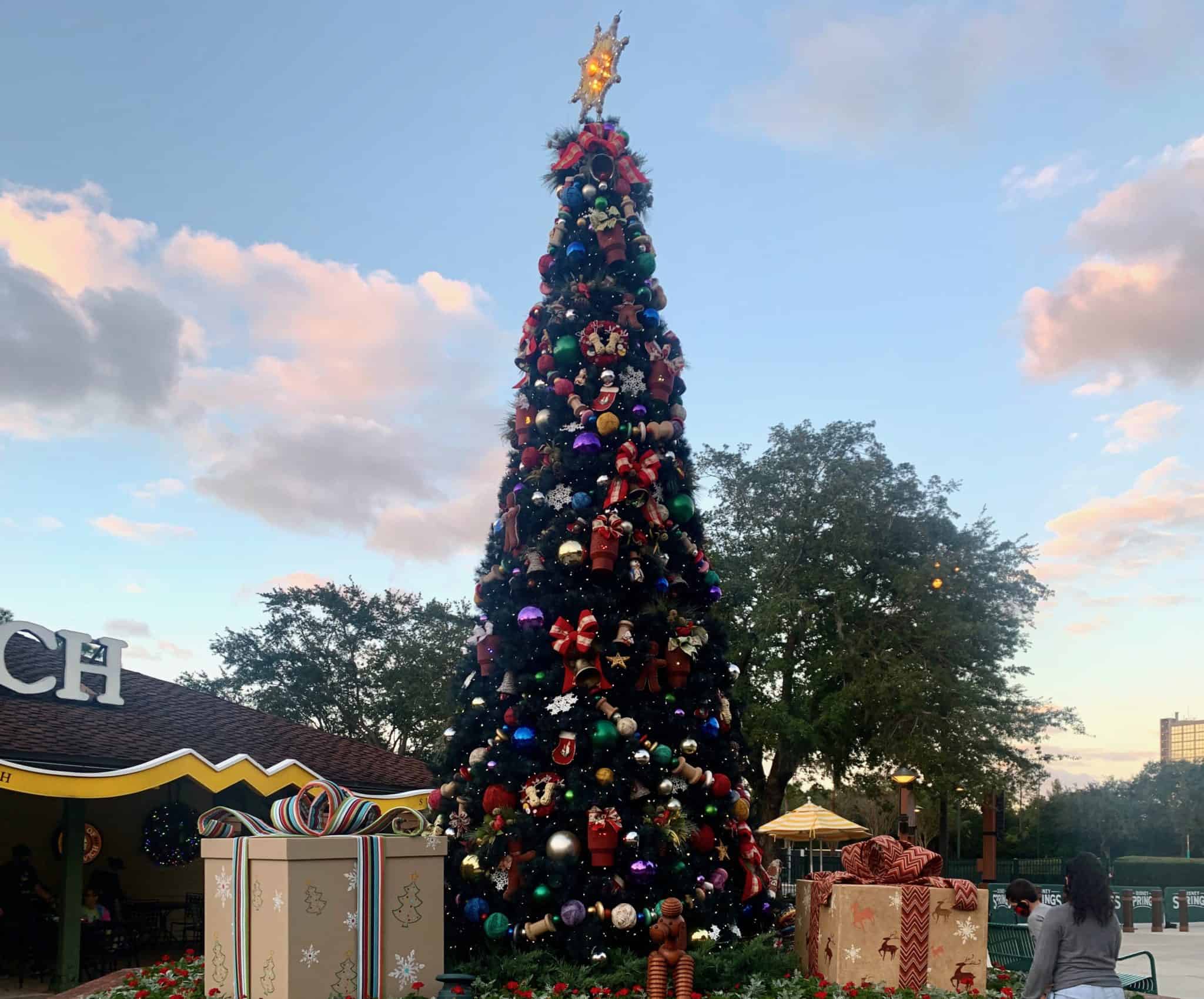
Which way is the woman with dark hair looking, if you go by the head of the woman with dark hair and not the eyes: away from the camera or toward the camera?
away from the camera

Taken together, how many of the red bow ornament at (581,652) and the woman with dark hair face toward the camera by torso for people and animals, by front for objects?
1

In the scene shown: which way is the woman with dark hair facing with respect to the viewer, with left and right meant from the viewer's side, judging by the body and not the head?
facing away from the viewer

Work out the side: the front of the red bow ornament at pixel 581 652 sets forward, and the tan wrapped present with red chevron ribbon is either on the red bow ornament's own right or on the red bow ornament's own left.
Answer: on the red bow ornament's own left

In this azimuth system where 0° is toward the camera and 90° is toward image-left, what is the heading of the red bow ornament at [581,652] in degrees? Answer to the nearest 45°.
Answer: approximately 0°

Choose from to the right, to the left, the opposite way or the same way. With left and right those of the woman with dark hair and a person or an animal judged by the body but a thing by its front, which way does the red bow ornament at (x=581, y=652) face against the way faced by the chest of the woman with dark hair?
the opposite way
